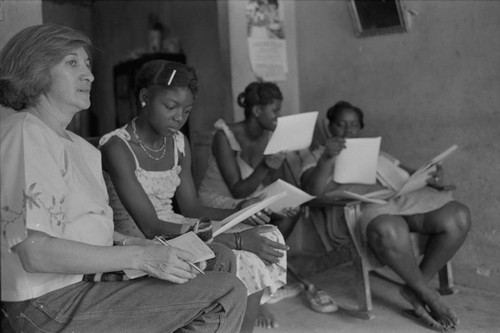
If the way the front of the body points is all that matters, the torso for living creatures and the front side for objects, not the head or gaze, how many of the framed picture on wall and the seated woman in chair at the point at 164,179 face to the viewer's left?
0

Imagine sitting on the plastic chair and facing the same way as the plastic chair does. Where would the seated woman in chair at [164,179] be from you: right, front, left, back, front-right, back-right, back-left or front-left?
right

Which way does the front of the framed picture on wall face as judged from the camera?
facing the viewer

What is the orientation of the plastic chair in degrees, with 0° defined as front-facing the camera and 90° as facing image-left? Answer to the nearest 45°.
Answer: approximately 315°

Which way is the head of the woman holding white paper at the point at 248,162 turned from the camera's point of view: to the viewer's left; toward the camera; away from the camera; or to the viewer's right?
to the viewer's right

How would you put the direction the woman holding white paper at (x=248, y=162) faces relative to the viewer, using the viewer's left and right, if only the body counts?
facing the viewer and to the right of the viewer

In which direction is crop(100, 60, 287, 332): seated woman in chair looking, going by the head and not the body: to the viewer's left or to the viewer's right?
to the viewer's right
